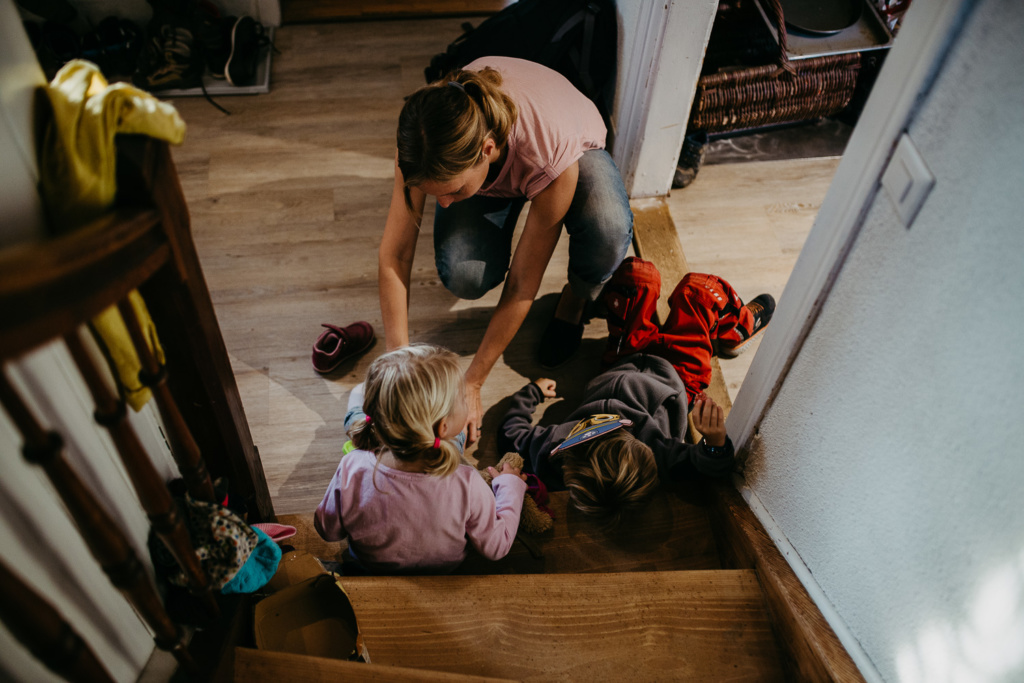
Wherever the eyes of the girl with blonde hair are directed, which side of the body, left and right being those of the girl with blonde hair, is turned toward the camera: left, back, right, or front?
back

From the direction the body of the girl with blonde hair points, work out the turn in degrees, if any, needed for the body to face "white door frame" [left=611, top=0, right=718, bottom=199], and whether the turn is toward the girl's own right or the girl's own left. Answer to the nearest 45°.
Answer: approximately 45° to the girl's own right

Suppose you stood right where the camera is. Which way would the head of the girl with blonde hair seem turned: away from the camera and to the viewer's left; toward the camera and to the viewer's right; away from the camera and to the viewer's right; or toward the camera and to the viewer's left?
away from the camera and to the viewer's right

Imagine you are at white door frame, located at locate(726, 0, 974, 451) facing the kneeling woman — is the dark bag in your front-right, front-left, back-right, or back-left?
front-right

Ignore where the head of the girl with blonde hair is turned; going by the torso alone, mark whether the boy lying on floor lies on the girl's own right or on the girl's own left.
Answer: on the girl's own right

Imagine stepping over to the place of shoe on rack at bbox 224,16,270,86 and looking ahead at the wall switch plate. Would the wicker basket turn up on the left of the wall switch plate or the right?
left

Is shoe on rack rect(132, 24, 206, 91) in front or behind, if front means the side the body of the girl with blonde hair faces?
in front

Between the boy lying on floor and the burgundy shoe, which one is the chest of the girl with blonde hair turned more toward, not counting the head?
the burgundy shoe

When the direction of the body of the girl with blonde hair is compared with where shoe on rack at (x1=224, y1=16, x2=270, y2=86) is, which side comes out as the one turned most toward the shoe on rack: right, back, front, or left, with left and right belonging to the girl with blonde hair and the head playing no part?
front
